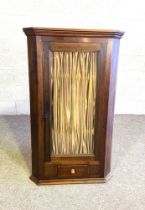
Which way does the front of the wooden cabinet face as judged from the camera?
facing the viewer
